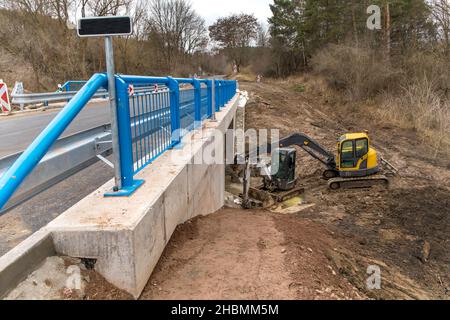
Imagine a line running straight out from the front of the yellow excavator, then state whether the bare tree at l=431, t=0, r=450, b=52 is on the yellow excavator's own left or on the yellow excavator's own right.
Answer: on the yellow excavator's own right

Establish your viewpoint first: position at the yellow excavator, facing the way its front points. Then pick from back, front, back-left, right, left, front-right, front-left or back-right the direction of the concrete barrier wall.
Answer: left

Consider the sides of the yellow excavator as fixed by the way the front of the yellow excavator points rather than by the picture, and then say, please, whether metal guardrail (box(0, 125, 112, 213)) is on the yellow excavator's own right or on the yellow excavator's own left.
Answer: on the yellow excavator's own left

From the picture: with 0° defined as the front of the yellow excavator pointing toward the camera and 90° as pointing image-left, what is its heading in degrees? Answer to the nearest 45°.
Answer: approximately 90°

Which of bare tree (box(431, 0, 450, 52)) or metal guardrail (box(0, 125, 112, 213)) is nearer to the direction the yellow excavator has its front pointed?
the metal guardrail

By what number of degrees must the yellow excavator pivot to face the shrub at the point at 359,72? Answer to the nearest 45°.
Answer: approximately 90° to its right

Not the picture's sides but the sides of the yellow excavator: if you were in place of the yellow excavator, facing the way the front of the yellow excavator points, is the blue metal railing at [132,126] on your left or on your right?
on your left

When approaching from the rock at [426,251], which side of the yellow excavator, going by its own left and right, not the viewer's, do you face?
left
